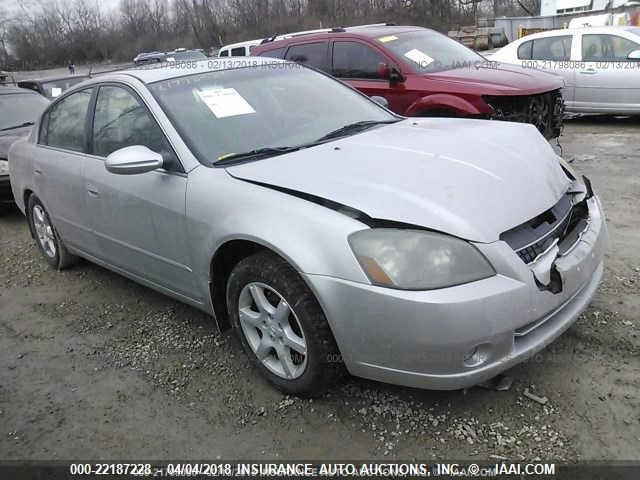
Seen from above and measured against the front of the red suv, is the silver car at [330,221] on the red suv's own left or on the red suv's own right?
on the red suv's own right

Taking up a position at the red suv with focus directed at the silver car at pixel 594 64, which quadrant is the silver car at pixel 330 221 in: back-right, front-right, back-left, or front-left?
back-right

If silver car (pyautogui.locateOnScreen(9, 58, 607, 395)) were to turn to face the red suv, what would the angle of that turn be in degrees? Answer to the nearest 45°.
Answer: approximately 135° to its left

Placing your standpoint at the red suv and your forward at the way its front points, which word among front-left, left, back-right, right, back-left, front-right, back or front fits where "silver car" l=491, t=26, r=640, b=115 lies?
left

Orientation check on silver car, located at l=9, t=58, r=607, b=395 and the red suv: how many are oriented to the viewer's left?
0

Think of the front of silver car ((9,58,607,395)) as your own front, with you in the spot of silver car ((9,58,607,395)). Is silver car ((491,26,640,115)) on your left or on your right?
on your left
